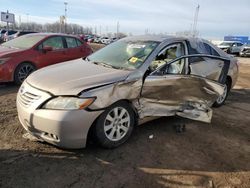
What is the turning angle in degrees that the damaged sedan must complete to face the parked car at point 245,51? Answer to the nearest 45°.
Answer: approximately 180°

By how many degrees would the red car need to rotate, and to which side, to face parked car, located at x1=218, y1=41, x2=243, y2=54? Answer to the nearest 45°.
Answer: approximately 180°

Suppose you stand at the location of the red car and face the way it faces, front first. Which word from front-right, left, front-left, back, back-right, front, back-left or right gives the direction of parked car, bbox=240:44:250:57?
back

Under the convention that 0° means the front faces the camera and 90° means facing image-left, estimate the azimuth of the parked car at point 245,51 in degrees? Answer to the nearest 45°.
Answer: approximately 45°

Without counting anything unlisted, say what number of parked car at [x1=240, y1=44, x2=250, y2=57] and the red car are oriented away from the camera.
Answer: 0

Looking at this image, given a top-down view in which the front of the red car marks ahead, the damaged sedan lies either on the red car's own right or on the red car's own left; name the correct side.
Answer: on the red car's own left

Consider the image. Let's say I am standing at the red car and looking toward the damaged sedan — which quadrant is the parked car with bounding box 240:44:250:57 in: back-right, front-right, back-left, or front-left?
back-left

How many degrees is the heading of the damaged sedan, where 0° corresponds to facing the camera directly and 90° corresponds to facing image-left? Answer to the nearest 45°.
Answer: approximately 45°

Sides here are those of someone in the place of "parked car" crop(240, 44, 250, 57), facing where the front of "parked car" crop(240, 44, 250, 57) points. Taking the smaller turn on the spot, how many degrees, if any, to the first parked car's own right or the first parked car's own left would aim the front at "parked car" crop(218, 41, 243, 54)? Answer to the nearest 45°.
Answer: approximately 90° to the first parked car's own right
